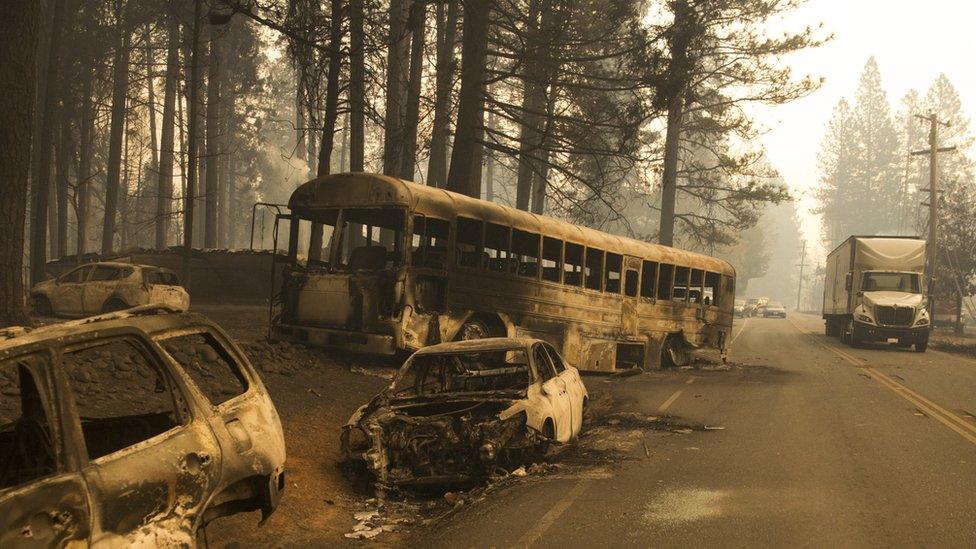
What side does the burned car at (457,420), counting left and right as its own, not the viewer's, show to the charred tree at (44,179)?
right

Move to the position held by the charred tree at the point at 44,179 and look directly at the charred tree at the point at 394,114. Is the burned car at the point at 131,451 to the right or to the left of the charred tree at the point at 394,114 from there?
right

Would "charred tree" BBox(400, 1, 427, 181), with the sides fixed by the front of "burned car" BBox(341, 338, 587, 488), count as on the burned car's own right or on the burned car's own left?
on the burned car's own right

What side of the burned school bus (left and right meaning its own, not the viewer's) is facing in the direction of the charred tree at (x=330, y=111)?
right

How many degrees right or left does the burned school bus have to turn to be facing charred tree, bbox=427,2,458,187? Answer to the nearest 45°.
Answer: approximately 135° to its right
